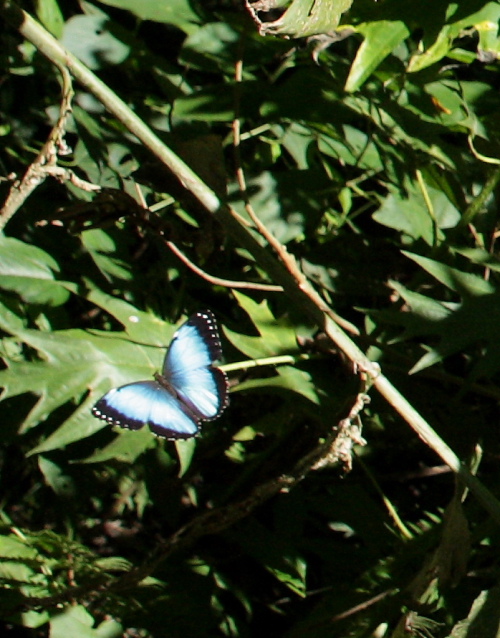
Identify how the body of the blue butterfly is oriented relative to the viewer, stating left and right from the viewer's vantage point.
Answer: facing away from the viewer and to the left of the viewer
